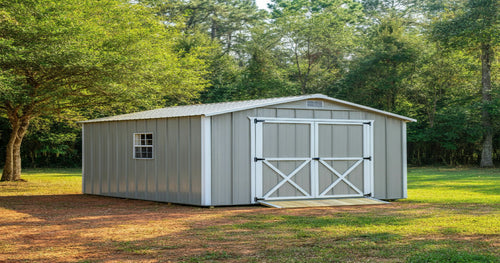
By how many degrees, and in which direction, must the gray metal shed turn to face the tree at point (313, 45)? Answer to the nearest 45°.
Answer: approximately 135° to its left

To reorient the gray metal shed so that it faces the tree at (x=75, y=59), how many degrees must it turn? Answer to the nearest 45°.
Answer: approximately 180°

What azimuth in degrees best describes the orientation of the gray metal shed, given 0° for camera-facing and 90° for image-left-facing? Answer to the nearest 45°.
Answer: approximately 315°

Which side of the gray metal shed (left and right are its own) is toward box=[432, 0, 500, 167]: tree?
left

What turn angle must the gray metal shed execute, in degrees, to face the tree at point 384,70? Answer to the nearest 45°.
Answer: approximately 135° to its left
